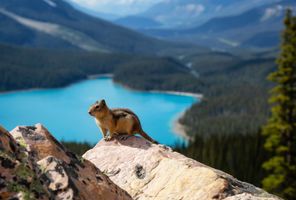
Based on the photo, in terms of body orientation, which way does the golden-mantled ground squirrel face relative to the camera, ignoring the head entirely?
to the viewer's left

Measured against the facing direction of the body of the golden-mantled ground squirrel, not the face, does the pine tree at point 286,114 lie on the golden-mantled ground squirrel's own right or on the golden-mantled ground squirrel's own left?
on the golden-mantled ground squirrel's own right
